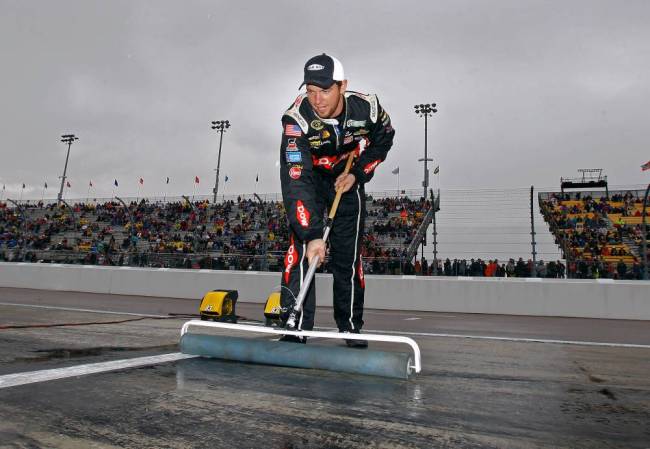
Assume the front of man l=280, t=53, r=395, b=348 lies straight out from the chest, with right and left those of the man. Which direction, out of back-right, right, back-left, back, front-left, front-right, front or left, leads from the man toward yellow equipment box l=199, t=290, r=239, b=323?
back-right

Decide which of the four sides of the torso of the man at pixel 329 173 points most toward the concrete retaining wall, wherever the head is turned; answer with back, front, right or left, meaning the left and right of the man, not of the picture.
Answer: back

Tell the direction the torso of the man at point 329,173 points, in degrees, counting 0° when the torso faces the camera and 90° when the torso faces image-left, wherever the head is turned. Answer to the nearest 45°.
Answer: approximately 0°

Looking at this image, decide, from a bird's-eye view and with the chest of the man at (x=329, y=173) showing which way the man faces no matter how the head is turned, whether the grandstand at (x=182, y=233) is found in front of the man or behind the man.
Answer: behind

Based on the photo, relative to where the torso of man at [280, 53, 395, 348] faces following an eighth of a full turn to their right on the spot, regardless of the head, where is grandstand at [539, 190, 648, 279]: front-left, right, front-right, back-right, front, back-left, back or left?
back
